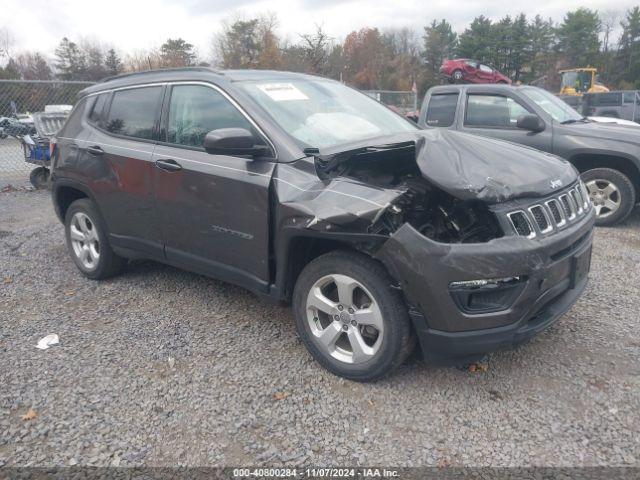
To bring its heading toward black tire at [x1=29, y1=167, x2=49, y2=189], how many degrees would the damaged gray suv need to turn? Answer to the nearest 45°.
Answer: approximately 180°

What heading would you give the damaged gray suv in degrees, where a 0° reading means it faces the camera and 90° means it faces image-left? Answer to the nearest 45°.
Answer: approximately 315°

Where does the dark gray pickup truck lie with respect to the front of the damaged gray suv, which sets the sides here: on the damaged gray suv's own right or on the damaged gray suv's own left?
on the damaged gray suv's own left

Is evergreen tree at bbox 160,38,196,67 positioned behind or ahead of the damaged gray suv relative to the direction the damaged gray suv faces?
behind

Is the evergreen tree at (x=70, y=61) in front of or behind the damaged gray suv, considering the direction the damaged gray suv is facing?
behind
